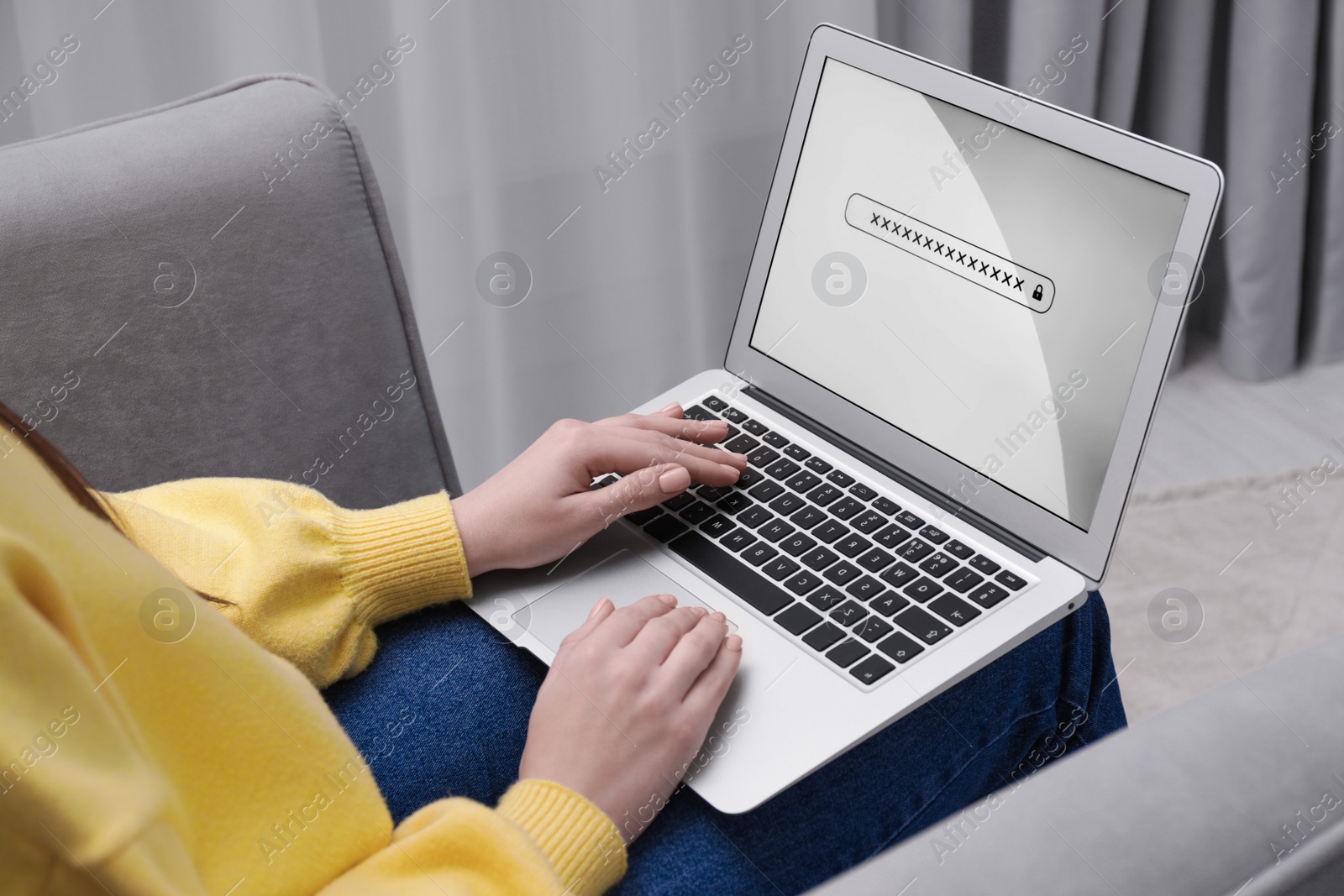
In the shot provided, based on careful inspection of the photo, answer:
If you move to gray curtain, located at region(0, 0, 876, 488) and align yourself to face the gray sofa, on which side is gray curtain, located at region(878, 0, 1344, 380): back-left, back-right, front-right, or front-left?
back-left

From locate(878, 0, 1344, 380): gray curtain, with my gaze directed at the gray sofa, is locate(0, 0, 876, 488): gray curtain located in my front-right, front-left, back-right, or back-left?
front-right

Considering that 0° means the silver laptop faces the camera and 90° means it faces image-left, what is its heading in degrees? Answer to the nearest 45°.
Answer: approximately 45°

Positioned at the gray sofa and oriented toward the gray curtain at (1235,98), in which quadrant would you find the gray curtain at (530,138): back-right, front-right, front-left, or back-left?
front-left

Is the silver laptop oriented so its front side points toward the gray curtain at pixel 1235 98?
no

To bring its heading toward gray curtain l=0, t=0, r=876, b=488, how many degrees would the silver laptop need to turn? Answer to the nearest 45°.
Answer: approximately 90° to its right
